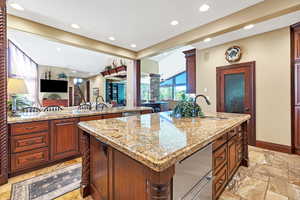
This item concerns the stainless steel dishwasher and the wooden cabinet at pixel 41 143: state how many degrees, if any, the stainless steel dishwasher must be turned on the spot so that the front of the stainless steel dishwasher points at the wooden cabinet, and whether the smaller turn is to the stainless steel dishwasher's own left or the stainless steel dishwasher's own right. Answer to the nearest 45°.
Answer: approximately 135° to the stainless steel dishwasher's own right

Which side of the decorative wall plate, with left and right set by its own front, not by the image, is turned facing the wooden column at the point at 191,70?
right

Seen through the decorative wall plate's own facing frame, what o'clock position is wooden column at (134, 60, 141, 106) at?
The wooden column is roughly at 3 o'clock from the decorative wall plate.

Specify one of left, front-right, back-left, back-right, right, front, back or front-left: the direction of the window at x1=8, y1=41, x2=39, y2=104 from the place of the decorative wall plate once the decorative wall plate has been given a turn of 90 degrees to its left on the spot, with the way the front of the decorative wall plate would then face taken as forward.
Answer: back

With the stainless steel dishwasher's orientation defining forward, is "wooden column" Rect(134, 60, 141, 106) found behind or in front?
behind

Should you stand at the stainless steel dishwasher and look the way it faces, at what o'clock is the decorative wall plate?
The decorative wall plate is roughly at 8 o'clock from the stainless steel dishwasher.

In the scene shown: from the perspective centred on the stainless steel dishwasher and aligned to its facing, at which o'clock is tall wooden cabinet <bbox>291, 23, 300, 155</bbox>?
The tall wooden cabinet is roughly at 9 o'clock from the stainless steel dishwasher.

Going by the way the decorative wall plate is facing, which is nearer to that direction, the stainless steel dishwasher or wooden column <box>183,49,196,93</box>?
the stainless steel dishwasher

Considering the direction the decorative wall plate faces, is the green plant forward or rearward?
forward

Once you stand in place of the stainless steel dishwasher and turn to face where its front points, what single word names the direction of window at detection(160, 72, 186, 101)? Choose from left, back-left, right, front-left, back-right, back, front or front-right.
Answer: back-left

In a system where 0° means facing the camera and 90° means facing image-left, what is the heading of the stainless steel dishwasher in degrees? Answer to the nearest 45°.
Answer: approximately 315°

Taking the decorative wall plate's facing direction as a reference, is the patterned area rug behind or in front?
in front

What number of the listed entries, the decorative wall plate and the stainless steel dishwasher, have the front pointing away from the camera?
0
